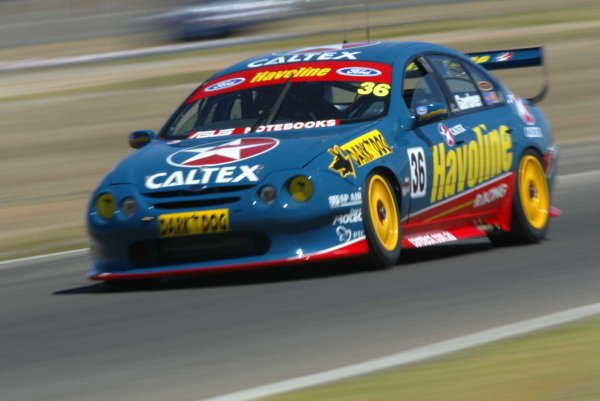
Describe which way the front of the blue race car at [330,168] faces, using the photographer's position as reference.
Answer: facing the viewer and to the left of the viewer
